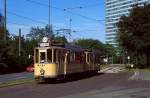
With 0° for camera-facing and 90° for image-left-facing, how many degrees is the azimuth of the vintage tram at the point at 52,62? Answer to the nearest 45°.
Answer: approximately 45°
